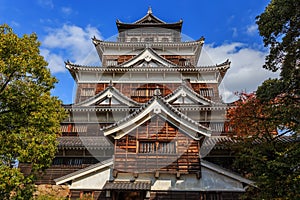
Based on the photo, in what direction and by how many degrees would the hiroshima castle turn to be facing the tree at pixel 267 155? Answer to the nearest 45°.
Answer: approximately 45° to its left

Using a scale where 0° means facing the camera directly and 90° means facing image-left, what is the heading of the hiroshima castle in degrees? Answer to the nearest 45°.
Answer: approximately 0°

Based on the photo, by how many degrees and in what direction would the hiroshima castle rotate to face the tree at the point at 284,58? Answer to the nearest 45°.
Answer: approximately 45° to its left

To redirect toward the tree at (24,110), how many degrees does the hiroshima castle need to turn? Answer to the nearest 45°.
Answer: approximately 45° to its right
